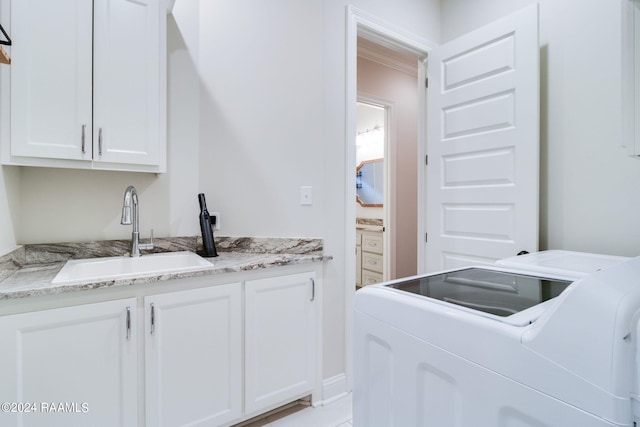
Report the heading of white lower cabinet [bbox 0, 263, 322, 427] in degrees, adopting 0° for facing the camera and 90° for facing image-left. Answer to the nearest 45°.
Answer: approximately 315°

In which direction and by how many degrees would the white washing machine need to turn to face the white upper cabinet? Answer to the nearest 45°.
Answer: approximately 45° to its left
